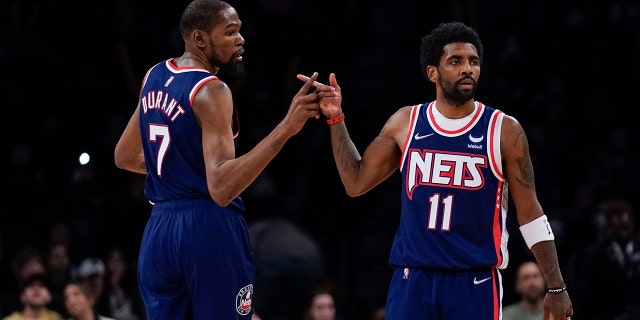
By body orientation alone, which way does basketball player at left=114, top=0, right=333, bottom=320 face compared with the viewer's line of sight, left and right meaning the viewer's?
facing away from the viewer and to the right of the viewer

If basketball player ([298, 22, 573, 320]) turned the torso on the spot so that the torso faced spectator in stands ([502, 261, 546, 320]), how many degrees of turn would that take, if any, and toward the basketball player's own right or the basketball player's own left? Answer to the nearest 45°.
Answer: approximately 180°

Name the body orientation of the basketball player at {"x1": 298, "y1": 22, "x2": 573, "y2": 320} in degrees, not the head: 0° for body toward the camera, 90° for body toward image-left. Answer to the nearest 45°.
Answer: approximately 0°

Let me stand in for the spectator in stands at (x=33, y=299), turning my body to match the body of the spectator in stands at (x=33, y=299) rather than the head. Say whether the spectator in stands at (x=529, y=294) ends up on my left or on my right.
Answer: on my left

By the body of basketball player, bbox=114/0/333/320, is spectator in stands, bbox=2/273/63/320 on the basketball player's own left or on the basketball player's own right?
on the basketball player's own left

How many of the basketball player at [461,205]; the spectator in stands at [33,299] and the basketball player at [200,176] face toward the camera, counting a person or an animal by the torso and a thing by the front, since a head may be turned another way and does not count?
2

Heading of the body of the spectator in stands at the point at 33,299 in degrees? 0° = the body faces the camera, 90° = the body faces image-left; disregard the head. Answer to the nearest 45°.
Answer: approximately 0°

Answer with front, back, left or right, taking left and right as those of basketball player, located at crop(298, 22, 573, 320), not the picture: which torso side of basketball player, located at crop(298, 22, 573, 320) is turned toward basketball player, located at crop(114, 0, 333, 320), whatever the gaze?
right

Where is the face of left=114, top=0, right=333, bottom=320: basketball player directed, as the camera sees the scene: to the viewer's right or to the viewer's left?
to the viewer's right
